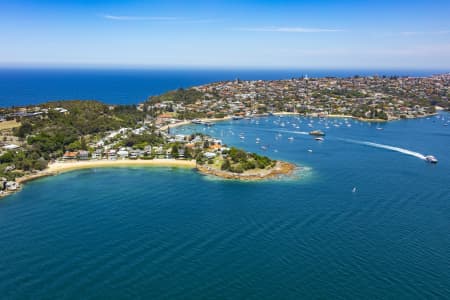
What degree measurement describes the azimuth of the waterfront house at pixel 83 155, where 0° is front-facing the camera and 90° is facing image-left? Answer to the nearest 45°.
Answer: approximately 0°

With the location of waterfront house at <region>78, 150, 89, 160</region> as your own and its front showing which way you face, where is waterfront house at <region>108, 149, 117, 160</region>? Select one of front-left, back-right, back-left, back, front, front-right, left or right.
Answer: left

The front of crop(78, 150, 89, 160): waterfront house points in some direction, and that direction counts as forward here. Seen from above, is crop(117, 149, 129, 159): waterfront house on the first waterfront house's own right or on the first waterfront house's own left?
on the first waterfront house's own left

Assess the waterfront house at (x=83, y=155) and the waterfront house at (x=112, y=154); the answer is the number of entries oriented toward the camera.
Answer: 2

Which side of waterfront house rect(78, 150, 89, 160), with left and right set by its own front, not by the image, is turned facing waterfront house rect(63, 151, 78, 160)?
right

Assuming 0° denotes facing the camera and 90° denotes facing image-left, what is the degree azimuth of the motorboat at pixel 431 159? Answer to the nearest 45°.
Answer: approximately 315°

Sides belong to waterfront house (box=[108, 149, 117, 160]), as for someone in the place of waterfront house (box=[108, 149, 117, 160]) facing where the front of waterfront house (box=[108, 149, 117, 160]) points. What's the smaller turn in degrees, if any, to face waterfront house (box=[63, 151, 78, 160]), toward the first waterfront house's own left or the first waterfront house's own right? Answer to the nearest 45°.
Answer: approximately 90° to the first waterfront house's own right
